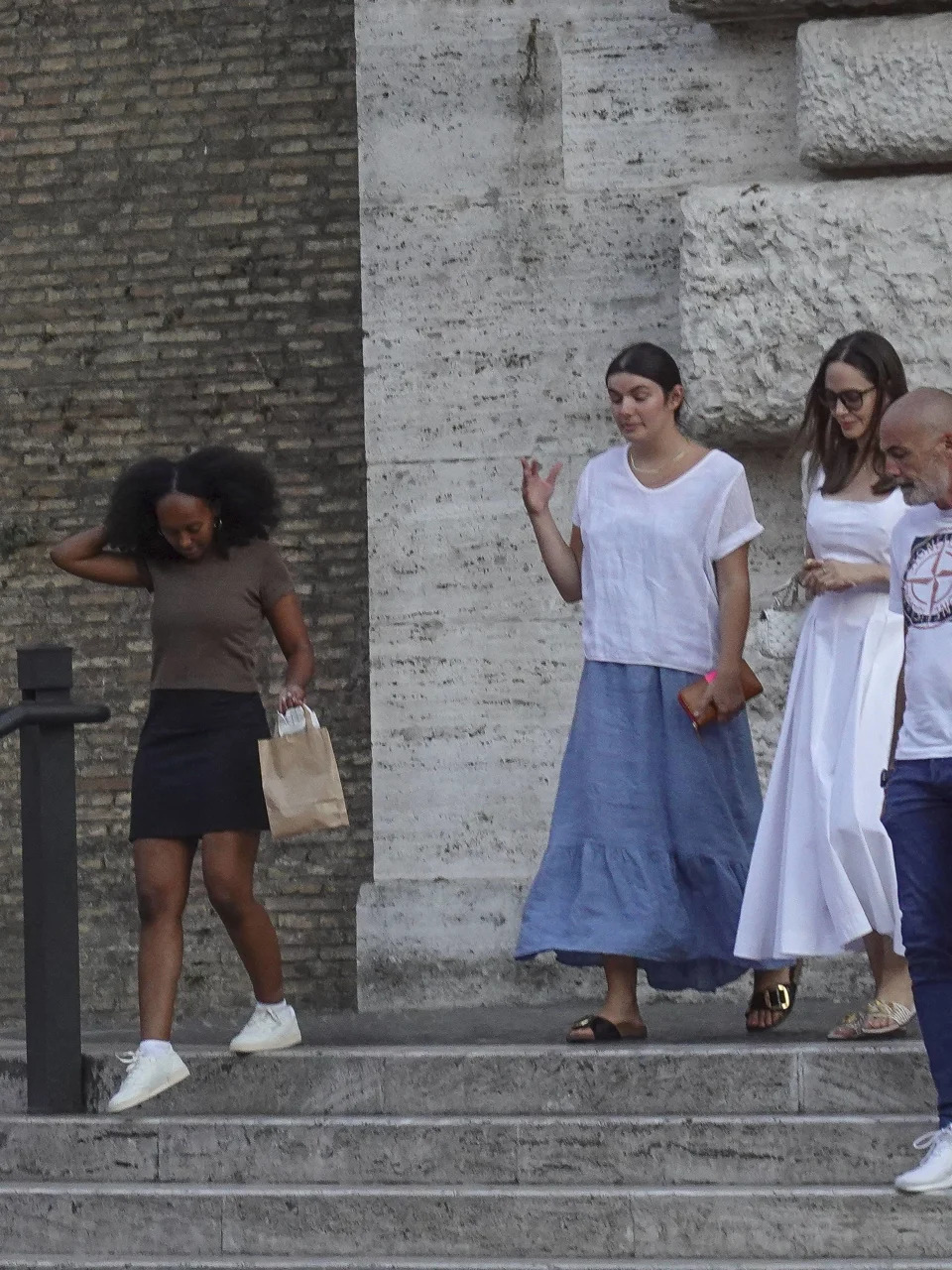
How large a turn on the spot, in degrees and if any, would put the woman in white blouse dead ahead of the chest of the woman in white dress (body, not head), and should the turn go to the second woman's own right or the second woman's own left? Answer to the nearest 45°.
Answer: approximately 90° to the second woman's own right

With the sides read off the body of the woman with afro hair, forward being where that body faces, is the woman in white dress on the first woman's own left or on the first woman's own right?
on the first woman's own left

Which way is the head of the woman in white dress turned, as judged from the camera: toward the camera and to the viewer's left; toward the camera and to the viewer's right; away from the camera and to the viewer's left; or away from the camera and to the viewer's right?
toward the camera and to the viewer's left

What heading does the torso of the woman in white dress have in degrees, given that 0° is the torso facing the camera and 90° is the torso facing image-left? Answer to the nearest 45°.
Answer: approximately 45°

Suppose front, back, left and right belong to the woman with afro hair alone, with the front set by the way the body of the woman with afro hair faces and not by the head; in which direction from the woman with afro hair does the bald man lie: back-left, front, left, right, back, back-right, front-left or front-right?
left

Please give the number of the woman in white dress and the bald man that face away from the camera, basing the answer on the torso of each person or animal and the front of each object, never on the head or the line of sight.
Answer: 0

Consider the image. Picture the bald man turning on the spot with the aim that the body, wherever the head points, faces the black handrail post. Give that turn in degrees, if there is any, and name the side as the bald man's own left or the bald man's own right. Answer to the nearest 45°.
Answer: approximately 45° to the bald man's own right

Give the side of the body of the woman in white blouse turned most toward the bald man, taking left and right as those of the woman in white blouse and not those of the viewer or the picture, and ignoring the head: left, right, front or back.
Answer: left

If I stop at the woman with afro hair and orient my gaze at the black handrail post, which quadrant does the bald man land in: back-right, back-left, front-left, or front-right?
back-left

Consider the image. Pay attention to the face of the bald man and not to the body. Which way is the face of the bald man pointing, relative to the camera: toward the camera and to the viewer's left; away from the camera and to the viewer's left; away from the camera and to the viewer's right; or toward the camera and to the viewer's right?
toward the camera and to the viewer's left

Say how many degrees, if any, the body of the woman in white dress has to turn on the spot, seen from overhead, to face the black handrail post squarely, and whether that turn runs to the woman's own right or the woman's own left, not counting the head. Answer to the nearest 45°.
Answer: approximately 45° to the woman's own right
